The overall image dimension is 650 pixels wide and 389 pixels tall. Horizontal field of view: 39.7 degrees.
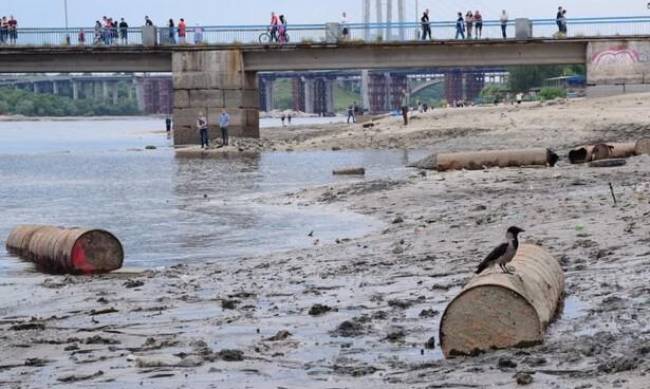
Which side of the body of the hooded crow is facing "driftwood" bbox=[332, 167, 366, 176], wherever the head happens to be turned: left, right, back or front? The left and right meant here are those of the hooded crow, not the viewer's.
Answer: left

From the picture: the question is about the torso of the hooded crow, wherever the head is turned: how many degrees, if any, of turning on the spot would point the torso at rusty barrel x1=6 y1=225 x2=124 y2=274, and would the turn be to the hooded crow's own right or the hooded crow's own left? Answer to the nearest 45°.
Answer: approximately 135° to the hooded crow's own left

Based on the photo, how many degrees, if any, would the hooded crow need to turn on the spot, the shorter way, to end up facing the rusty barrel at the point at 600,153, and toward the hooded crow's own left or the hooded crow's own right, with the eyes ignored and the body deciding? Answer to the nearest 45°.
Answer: approximately 90° to the hooded crow's own left

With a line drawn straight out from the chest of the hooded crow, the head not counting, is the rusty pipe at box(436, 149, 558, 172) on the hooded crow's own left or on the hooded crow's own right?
on the hooded crow's own left

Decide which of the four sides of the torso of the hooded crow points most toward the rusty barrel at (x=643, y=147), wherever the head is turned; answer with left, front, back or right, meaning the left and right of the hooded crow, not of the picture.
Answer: left

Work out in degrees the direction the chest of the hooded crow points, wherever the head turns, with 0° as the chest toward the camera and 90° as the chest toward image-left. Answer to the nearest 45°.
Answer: approximately 270°
